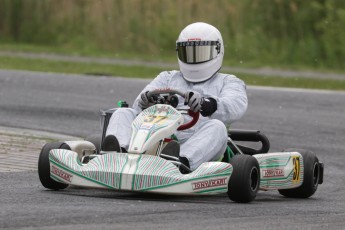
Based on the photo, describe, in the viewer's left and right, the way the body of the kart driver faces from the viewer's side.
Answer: facing the viewer and to the left of the viewer
